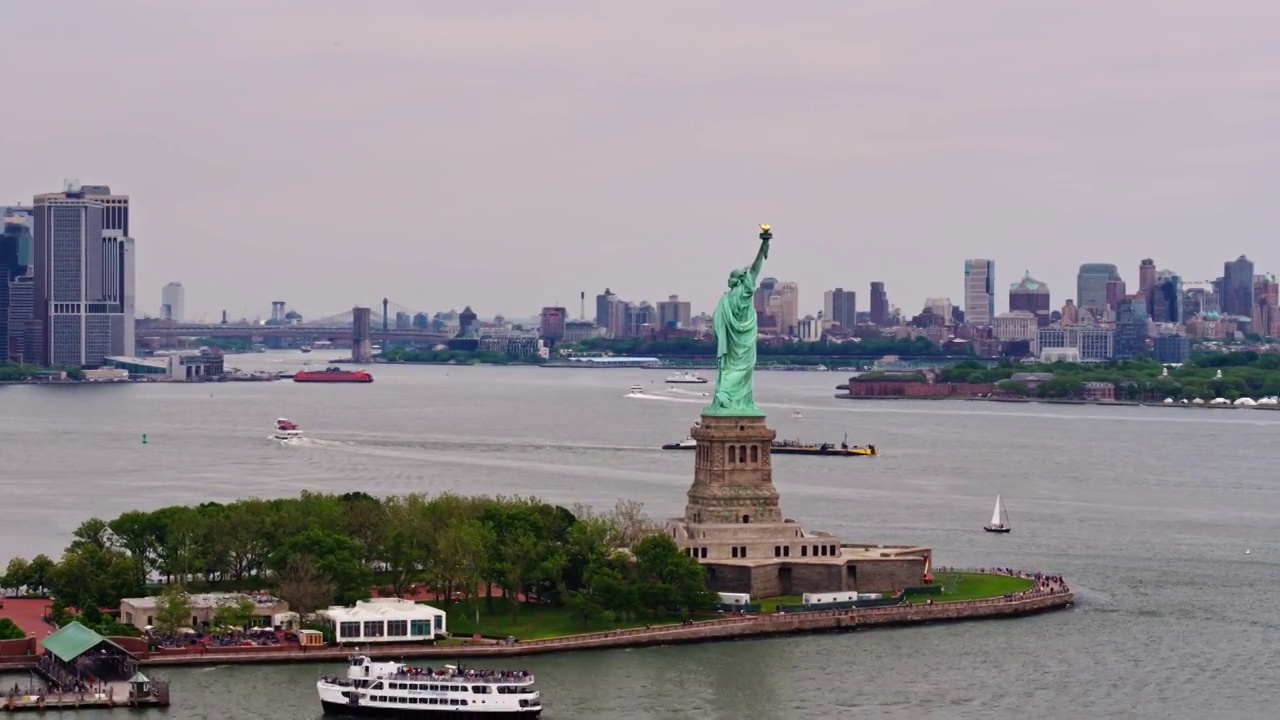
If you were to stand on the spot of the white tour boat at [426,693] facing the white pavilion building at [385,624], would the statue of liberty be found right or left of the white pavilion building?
right

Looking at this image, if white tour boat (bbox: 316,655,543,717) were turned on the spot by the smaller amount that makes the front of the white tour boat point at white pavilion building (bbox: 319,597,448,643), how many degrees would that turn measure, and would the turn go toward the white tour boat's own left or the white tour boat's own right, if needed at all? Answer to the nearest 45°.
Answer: approximately 90° to the white tour boat's own right

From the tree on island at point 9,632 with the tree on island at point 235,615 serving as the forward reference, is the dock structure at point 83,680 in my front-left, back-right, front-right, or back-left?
front-right

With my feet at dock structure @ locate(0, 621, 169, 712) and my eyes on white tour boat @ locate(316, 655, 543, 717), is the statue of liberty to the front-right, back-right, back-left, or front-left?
front-left

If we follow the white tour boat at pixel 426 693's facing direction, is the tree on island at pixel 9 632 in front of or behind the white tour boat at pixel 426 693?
in front

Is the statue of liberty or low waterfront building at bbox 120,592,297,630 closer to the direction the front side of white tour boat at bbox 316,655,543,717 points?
the low waterfront building

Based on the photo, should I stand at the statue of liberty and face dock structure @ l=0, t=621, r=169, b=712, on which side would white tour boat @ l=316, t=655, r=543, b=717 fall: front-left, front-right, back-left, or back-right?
front-left

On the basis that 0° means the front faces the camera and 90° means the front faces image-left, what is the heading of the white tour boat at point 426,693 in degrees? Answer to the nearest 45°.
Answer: approximately 90°

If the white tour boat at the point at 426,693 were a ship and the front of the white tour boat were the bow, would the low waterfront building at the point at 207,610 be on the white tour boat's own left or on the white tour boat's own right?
on the white tour boat's own right

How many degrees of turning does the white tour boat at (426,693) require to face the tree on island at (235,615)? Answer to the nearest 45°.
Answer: approximately 45° to its right

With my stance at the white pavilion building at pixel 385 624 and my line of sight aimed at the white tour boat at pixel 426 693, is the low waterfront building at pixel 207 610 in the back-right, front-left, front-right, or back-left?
back-right
